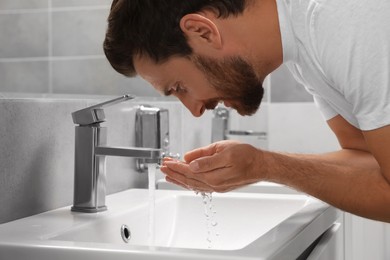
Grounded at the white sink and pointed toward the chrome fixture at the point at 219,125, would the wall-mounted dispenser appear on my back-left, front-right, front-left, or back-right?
front-left

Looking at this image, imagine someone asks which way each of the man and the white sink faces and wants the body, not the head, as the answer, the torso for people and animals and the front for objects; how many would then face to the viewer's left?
1

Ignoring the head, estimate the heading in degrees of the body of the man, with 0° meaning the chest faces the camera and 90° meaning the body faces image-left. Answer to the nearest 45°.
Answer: approximately 90°

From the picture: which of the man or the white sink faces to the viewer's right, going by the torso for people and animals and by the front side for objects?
the white sink

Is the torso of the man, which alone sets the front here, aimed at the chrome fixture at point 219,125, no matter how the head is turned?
no

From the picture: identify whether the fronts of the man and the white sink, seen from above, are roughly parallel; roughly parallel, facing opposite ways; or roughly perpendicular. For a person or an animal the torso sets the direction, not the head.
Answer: roughly parallel, facing opposite ways

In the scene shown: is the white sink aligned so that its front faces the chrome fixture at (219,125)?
no

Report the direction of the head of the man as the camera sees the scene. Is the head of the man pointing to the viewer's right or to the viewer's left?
to the viewer's left

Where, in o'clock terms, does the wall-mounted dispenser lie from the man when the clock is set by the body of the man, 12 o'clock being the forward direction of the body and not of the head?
The wall-mounted dispenser is roughly at 2 o'clock from the man.

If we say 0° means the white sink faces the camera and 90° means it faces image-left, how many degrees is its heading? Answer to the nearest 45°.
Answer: approximately 270°
